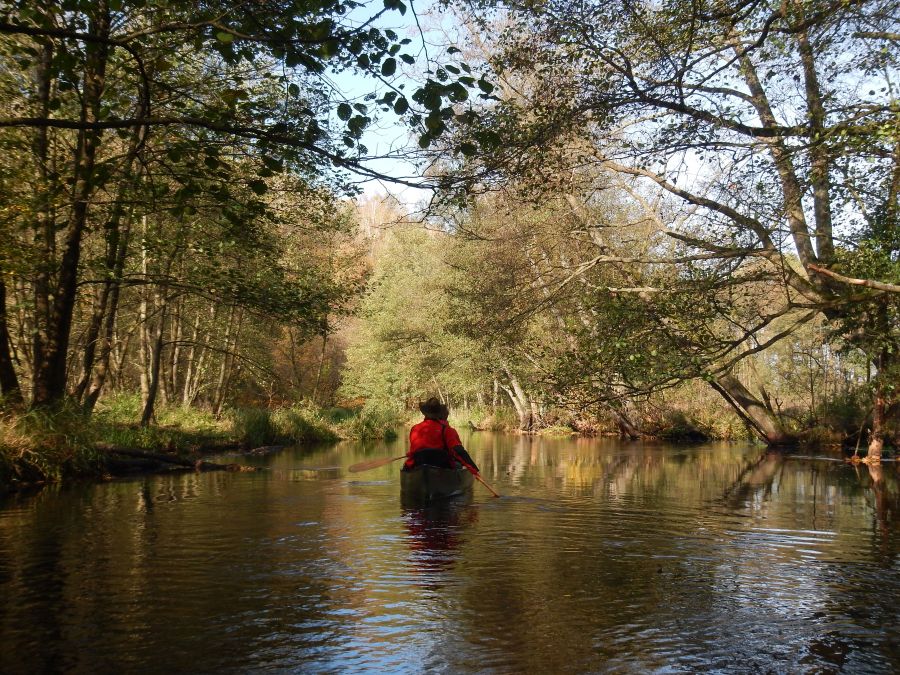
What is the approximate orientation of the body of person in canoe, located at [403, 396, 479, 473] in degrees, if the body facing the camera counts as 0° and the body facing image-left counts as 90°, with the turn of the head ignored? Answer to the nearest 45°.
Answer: approximately 180°

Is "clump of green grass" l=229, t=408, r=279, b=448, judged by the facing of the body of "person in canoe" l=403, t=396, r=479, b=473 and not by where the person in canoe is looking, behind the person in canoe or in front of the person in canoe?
in front

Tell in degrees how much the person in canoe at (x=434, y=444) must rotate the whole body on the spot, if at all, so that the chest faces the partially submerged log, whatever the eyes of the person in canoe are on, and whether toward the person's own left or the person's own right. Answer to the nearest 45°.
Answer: approximately 45° to the person's own left

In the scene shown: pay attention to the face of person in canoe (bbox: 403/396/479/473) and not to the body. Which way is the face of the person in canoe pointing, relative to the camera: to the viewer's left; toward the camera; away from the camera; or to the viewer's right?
away from the camera

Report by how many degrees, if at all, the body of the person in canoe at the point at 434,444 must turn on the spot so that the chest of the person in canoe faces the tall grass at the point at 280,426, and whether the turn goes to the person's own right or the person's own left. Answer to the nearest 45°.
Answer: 0° — they already face it

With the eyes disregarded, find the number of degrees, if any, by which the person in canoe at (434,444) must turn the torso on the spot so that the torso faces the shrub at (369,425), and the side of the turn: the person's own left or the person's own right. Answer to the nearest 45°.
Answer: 0° — they already face it
